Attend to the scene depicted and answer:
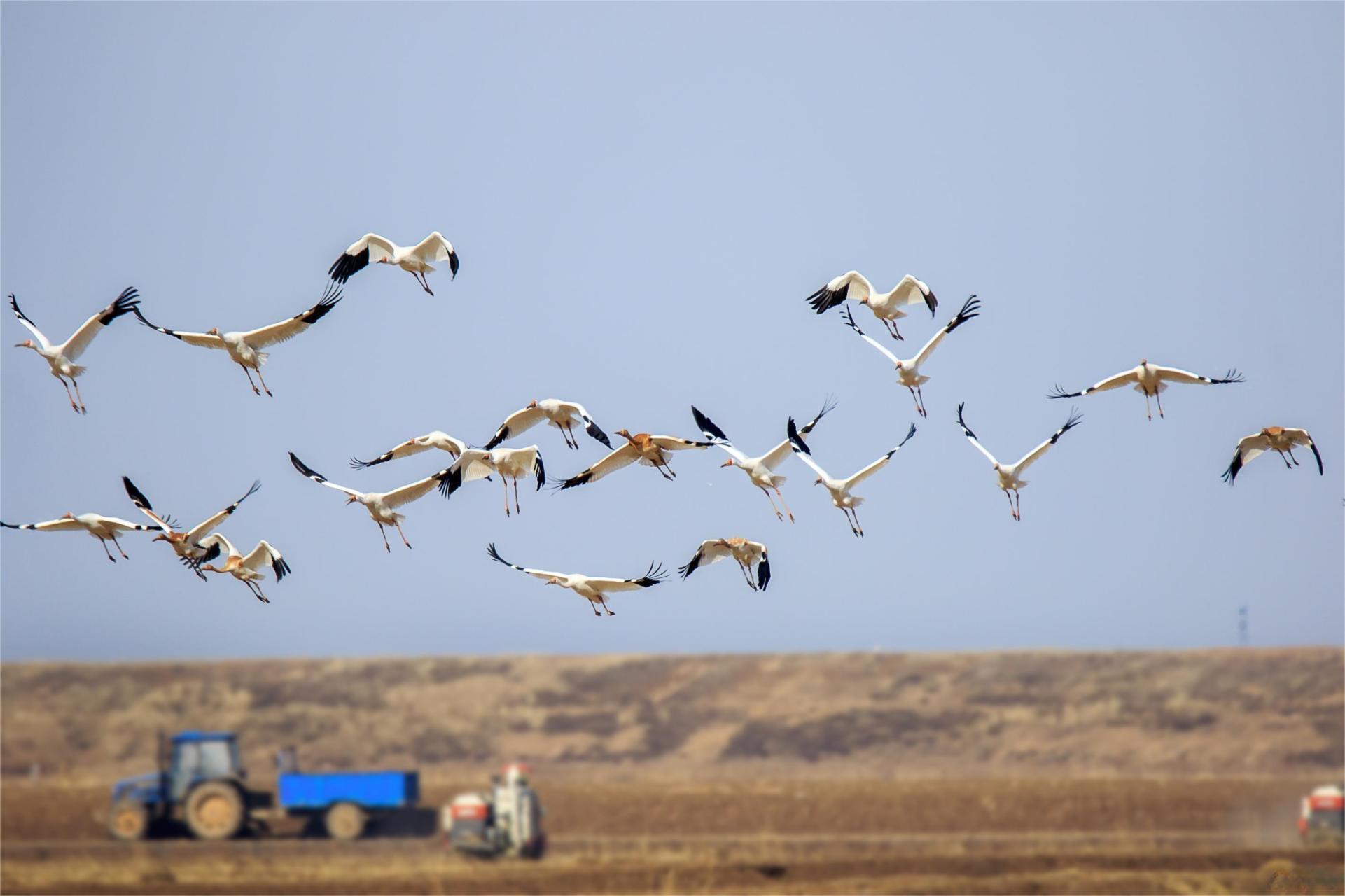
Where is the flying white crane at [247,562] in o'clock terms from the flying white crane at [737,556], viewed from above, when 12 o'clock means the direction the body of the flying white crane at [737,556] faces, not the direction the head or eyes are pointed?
the flying white crane at [247,562] is roughly at 2 o'clock from the flying white crane at [737,556].

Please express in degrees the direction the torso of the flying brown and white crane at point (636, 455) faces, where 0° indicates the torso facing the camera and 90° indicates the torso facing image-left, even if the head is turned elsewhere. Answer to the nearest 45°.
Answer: approximately 45°

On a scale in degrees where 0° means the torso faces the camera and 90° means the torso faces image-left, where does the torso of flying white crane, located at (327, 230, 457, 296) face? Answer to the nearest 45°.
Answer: approximately 45°

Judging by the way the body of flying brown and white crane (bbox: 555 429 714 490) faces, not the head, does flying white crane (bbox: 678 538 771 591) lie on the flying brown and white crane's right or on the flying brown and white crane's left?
on the flying brown and white crane's left

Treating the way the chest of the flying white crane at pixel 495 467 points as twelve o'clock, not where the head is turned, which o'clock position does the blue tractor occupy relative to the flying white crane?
The blue tractor is roughly at 4 o'clock from the flying white crane.

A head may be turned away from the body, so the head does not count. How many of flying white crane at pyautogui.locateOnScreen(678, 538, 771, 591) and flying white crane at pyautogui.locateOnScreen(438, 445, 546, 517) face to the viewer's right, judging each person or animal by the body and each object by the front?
0

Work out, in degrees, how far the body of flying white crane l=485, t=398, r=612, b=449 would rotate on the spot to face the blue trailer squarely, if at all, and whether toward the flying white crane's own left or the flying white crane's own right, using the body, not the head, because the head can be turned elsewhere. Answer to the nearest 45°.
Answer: approximately 135° to the flying white crane's own right
